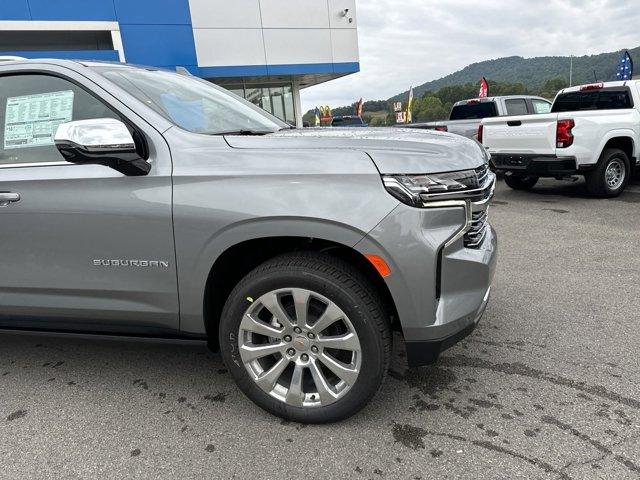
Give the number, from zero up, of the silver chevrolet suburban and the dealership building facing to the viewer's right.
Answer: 1

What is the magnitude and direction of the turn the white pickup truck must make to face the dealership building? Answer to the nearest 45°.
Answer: approximately 90° to its left

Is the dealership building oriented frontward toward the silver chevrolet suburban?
yes

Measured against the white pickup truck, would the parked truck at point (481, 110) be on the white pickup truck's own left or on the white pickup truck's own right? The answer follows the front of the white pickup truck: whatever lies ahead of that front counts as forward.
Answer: on the white pickup truck's own left

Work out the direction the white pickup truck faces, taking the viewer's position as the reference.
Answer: facing away from the viewer and to the right of the viewer

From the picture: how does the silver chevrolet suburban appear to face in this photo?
to the viewer's right

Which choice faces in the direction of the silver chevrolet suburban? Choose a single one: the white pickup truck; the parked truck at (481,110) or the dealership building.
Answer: the dealership building

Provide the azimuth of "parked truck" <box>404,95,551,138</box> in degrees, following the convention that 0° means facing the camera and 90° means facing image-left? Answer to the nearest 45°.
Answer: approximately 225°

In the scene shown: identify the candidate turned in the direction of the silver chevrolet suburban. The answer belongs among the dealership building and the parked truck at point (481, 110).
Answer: the dealership building

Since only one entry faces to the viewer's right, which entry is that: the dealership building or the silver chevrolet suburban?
the silver chevrolet suburban
